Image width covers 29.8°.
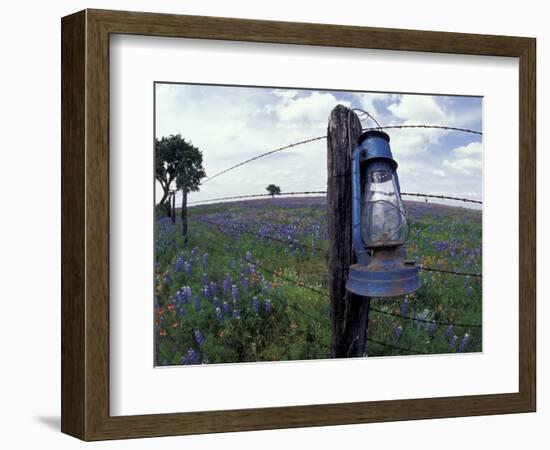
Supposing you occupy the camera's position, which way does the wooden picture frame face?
facing the viewer and to the right of the viewer
